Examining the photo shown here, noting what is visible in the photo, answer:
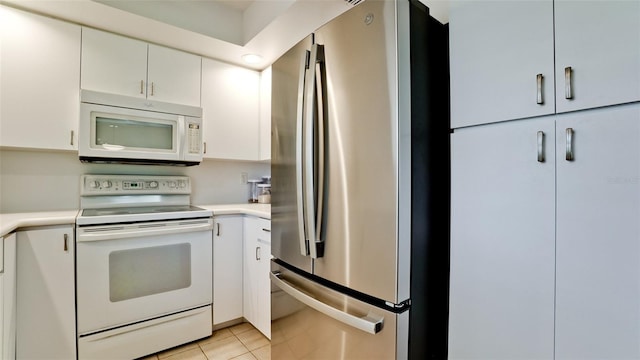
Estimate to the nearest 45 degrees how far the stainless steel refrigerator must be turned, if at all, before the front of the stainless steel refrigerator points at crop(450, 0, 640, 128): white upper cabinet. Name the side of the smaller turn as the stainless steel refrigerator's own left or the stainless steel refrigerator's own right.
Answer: approximately 135° to the stainless steel refrigerator's own left

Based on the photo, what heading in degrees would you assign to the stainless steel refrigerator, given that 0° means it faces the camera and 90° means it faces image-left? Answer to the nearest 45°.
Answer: approximately 45°

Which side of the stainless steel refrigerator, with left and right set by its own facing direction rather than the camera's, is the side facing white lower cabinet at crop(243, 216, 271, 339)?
right

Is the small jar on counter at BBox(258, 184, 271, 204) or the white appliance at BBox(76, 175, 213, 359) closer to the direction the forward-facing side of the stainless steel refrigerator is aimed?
the white appliance

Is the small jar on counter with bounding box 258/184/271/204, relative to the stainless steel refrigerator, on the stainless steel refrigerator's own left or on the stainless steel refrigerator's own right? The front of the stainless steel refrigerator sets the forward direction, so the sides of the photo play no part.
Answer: on the stainless steel refrigerator's own right
